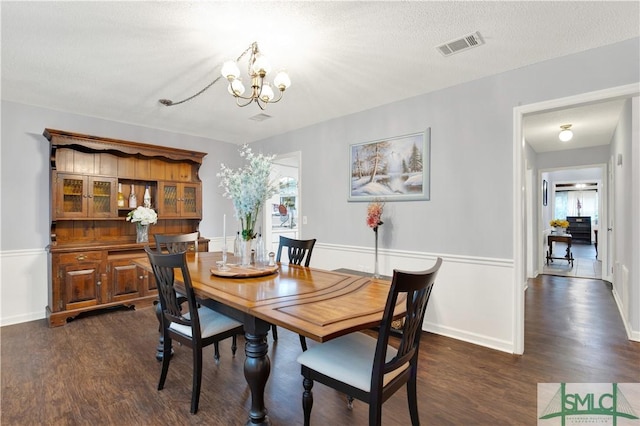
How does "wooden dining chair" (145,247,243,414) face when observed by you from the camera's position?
facing away from the viewer and to the right of the viewer

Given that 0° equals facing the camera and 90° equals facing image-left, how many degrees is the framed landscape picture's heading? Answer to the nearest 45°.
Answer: approximately 45°

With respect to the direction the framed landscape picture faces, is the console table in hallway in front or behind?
behind

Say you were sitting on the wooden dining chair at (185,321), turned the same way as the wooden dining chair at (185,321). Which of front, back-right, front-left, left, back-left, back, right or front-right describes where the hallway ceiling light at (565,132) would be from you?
front-right

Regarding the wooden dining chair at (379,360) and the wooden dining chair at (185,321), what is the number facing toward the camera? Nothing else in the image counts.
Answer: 0

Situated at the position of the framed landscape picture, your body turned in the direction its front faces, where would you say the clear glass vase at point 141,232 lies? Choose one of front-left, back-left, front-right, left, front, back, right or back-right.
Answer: front-right

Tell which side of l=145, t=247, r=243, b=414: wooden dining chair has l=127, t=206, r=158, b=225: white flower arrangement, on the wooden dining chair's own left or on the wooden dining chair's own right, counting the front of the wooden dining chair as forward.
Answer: on the wooden dining chair's own left

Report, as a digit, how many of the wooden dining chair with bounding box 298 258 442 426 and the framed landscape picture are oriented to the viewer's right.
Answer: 0

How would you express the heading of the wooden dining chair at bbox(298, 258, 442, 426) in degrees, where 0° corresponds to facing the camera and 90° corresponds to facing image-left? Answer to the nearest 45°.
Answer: approximately 135°

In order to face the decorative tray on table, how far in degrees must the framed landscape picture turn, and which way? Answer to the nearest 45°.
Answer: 0° — it already faces it

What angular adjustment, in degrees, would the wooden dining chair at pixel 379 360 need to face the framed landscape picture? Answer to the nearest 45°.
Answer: approximately 45° to its right
